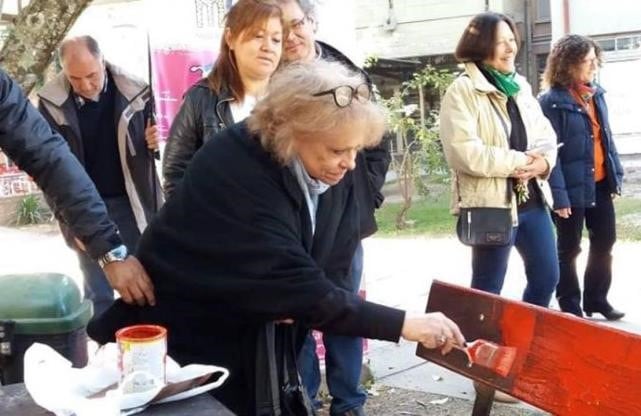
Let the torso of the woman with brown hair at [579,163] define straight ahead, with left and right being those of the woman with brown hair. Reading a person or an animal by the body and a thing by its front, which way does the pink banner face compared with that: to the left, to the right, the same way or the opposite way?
the same way

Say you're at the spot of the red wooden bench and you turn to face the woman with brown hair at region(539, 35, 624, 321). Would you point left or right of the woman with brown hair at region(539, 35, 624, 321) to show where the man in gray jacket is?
left

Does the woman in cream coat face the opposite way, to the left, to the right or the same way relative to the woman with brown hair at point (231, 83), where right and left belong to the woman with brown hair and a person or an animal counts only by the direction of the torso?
the same way

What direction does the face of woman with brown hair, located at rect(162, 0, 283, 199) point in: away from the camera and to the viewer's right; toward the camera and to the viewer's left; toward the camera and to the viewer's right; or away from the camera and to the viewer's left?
toward the camera and to the viewer's right

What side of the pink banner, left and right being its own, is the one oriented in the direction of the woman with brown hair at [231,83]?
front

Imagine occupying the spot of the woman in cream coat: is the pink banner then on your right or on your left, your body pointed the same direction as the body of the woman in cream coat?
on your right

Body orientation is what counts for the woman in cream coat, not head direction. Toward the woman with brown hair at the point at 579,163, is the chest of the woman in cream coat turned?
no

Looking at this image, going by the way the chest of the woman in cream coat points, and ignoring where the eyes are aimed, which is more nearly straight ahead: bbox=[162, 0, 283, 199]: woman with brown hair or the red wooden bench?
the red wooden bench

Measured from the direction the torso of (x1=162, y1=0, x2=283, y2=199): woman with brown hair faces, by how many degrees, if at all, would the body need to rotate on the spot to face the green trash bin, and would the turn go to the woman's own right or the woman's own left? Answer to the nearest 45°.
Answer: approximately 90° to the woman's own right

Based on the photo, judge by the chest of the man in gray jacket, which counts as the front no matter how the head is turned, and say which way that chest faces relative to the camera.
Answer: toward the camera

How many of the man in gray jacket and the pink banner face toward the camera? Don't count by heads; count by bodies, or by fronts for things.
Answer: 2

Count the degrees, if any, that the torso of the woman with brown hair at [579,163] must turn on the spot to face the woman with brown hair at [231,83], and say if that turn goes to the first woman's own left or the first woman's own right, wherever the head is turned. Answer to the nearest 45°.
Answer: approximately 90° to the first woman's own right

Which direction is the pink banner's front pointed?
toward the camera

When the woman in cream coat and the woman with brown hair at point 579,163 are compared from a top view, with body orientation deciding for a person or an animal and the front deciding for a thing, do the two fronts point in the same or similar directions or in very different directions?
same or similar directions

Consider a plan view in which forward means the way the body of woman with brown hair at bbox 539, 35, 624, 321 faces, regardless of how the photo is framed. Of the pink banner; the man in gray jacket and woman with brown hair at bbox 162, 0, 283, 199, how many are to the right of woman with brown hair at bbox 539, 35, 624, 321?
3

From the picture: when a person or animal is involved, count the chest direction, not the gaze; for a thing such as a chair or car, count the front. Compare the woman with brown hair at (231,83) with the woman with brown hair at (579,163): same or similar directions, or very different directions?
same or similar directions

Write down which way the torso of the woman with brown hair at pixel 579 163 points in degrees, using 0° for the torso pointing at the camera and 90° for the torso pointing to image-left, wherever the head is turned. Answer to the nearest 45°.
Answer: approximately 315°

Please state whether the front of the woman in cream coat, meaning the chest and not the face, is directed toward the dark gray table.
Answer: no

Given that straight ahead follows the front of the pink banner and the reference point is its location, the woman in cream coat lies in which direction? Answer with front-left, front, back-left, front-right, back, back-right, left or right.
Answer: left

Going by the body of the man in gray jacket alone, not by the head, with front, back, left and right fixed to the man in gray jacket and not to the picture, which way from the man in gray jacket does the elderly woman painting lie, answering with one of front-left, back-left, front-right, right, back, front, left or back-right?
front

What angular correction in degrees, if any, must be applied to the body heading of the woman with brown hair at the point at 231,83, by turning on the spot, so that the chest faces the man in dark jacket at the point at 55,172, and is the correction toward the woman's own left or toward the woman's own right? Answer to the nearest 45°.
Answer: approximately 90° to the woman's own right
